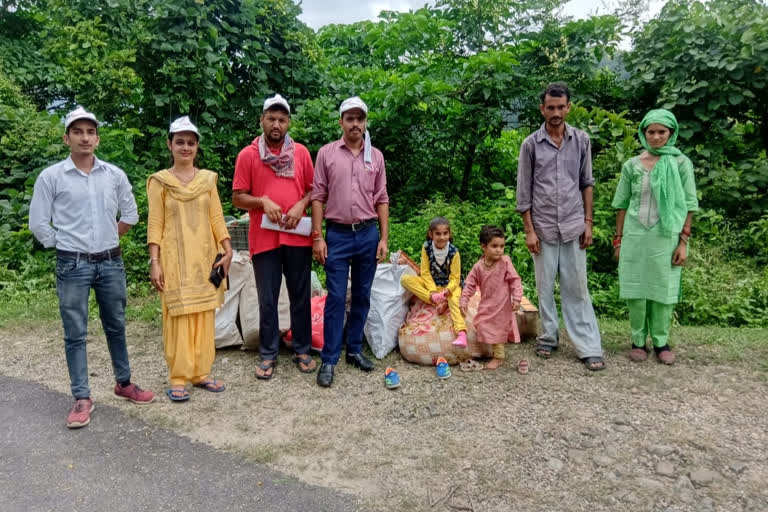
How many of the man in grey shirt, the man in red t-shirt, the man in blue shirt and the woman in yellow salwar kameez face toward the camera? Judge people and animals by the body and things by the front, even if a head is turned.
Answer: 4

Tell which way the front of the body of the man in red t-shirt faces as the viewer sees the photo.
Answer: toward the camera

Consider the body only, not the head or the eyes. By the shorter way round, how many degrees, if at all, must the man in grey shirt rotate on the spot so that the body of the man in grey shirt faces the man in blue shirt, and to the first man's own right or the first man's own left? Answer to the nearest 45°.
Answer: approximately 45° to the first man's own right

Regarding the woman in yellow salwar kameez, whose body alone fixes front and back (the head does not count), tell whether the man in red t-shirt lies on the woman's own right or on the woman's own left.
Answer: on the woman's own left

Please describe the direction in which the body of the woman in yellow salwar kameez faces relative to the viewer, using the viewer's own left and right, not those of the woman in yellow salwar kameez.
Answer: facing the viewer

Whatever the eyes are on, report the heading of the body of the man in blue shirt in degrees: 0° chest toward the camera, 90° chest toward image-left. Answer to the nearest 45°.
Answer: approximately 0°

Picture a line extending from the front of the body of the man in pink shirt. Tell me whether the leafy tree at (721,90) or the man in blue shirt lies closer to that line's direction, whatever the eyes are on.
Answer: the man in blue shirt

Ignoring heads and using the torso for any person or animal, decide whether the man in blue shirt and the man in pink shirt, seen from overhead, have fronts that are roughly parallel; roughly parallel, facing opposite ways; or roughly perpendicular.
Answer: roughly parallel

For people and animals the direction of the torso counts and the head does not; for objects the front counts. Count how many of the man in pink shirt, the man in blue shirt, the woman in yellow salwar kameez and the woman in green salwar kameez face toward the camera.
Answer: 4

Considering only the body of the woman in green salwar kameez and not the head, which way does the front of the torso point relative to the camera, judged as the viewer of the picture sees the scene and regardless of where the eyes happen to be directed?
toward the camera
